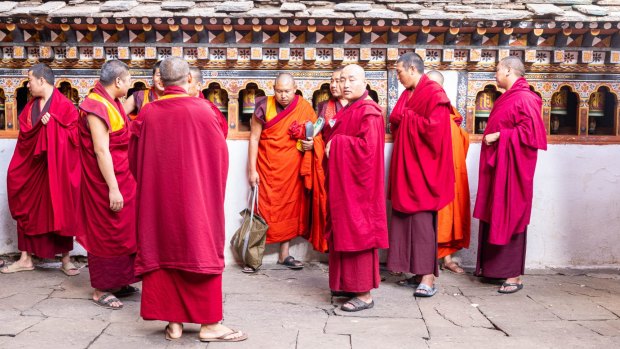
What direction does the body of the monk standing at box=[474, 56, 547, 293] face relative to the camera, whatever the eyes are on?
to the viewer's left

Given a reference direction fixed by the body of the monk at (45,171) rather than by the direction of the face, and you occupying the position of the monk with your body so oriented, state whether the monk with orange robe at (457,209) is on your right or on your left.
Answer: on your left

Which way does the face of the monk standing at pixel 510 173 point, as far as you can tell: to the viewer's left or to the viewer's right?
to the viewer's left

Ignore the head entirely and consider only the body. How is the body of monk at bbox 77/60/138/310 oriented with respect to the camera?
to the viewer's right

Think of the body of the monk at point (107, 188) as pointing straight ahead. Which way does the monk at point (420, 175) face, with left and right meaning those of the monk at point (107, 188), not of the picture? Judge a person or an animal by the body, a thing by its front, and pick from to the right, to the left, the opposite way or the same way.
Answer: the opposite way

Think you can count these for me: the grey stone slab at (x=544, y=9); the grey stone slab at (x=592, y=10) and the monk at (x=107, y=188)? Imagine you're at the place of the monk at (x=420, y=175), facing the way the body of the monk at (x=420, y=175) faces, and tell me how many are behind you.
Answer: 2

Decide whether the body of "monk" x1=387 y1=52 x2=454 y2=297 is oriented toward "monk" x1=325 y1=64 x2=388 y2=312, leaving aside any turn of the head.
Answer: yes

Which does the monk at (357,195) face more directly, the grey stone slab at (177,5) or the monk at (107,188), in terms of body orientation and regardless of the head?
the monk
